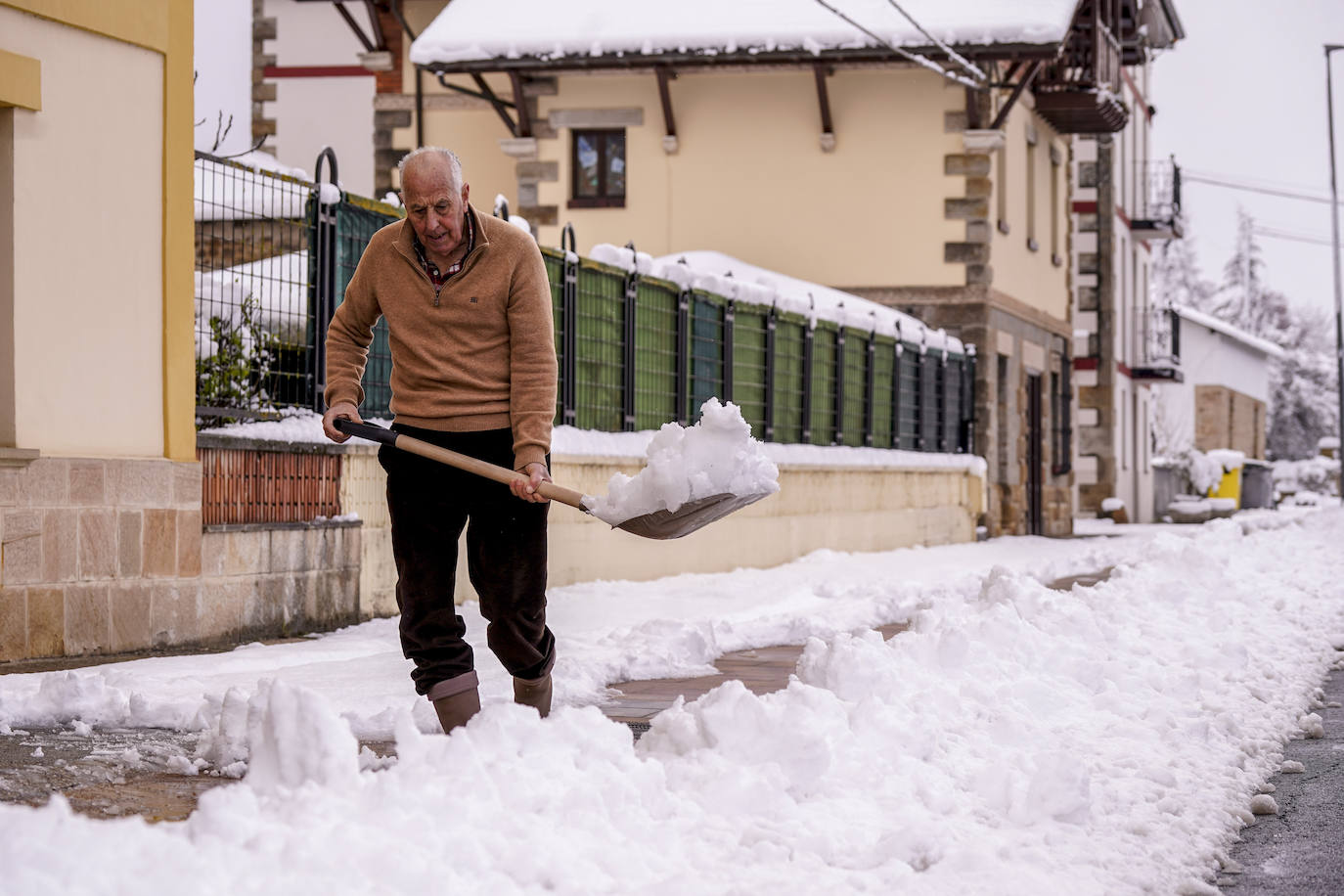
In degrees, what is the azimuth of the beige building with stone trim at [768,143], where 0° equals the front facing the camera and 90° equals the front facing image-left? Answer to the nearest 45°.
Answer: approximately 270°

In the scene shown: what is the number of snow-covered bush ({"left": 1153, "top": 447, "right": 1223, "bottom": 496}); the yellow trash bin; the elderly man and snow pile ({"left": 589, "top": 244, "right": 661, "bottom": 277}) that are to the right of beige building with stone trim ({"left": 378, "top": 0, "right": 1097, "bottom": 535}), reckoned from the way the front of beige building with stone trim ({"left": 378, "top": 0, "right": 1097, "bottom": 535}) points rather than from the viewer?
2

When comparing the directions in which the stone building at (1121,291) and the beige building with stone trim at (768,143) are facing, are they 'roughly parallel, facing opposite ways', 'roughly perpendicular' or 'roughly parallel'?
roughly parallel

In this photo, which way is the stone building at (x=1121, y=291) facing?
to the viewer's right

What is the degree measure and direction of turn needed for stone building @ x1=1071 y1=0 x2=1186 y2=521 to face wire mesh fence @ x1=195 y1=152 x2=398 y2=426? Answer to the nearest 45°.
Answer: approximately 90° to its right

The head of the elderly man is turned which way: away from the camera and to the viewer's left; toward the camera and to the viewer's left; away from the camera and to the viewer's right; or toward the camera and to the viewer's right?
toward the camera and to the viewer's left

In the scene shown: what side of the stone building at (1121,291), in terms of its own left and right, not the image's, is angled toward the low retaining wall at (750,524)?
right

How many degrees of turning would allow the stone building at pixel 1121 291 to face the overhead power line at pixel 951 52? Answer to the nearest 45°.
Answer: approximately 90° to its right

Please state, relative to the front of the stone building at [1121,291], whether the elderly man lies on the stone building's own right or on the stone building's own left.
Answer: on the stone building's own right

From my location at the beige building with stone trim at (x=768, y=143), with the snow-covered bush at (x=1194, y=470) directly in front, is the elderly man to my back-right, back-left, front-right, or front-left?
back-right

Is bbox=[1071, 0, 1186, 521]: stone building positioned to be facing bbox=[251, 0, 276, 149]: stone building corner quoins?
no
